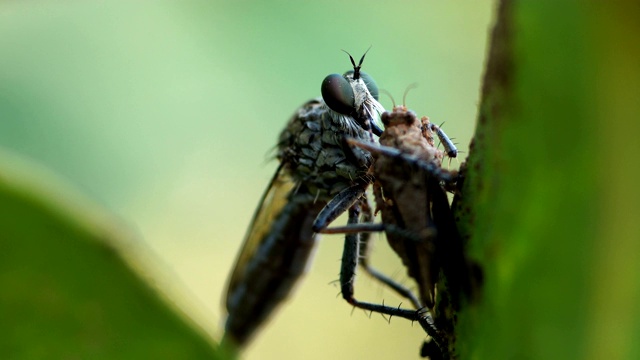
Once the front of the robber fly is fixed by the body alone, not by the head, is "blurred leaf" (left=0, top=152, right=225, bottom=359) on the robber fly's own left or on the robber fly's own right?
on the robber fly's own right

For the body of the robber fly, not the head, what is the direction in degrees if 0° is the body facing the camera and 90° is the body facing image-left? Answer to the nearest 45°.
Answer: approximately 315°

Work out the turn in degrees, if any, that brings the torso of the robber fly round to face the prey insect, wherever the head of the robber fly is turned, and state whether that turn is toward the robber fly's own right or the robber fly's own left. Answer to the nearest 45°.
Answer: approximately 45° to the robber fly's own right

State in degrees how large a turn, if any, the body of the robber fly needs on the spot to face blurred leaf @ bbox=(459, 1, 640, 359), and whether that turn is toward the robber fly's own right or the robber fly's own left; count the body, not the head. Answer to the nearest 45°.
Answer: approximately 45° to the robber fly's own right
